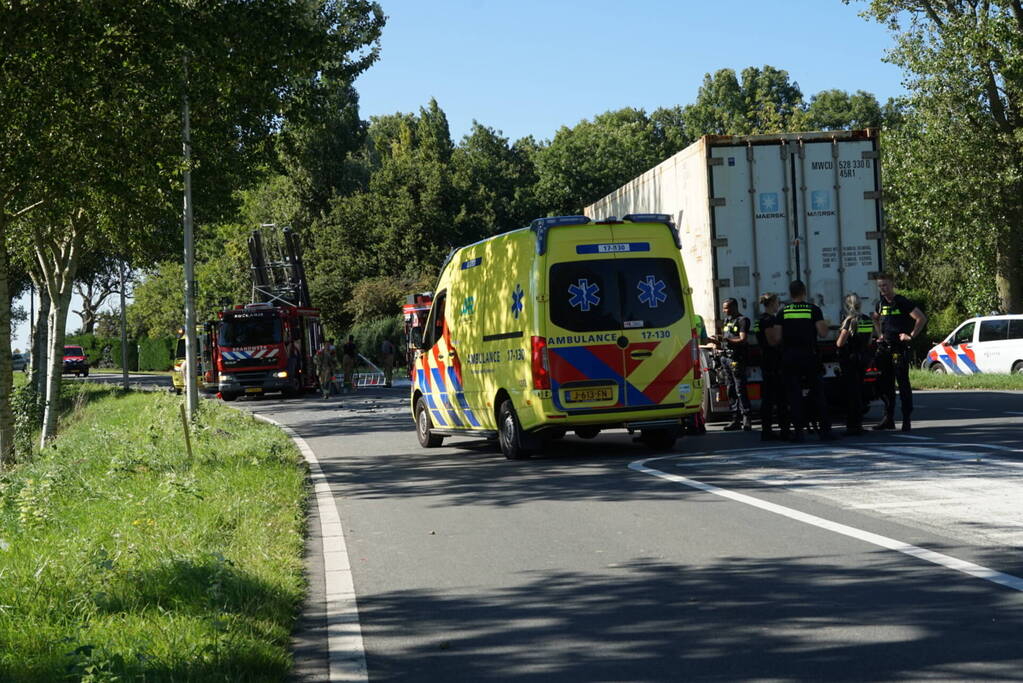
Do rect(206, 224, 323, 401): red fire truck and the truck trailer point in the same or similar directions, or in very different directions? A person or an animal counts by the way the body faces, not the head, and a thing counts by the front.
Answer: very different directions

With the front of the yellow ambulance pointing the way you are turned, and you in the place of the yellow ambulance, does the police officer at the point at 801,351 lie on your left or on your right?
on your right

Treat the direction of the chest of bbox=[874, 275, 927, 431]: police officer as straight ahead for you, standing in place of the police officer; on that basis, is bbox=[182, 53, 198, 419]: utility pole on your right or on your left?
on your right

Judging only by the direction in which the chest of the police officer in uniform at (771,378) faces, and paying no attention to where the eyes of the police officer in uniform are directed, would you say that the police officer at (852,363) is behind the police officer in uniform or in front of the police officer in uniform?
in front

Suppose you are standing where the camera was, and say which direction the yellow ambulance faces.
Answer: facing away from the viewer and to the left of the viewer

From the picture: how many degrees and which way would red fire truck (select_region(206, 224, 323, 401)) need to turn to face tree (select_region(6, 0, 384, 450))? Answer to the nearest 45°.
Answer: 0° — it already faces it

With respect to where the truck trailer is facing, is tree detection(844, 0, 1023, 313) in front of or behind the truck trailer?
in front

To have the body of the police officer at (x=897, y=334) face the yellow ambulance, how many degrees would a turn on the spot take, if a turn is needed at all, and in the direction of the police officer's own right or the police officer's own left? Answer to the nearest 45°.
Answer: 0° — they already face it

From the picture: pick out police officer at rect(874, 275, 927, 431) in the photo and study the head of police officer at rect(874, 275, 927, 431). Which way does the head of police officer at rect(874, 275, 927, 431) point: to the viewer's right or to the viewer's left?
to the viewer's left

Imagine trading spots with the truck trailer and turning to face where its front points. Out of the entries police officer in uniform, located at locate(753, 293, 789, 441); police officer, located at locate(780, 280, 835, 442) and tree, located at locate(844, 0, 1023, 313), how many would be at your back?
2

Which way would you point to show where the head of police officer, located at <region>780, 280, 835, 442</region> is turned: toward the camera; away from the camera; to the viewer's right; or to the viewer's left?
away from the camera
